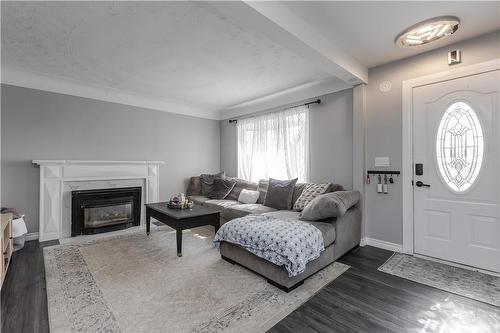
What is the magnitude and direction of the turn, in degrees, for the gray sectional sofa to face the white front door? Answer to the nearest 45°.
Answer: approximately 135° to its left

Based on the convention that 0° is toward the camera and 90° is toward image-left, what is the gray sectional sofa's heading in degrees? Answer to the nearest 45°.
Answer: approximately 45°

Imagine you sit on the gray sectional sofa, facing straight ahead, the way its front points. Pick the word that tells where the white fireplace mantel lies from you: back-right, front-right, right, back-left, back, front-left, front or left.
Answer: front-right

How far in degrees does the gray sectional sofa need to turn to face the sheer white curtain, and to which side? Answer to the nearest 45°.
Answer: approximately 135° to its right

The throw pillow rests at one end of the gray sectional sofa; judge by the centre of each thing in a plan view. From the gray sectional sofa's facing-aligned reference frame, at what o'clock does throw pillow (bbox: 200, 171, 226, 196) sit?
The throw pillow is roughly at 3 o'clock from the gray sectional sofa.

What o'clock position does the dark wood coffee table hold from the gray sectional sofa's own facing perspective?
The dark wood coffee table is roughly at 2 o'clock from the gray sectional sofa.
